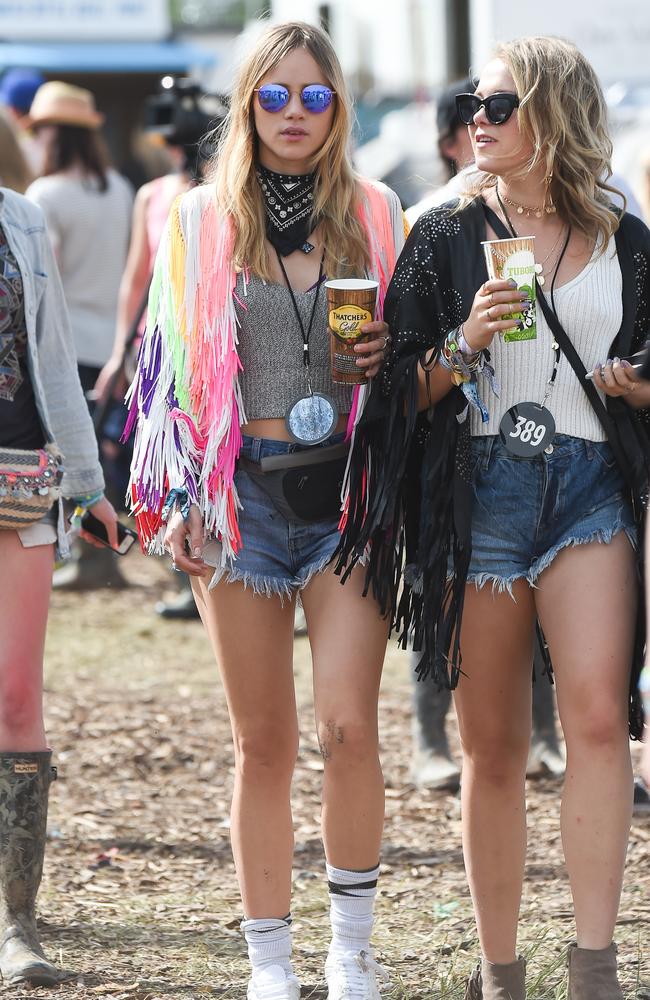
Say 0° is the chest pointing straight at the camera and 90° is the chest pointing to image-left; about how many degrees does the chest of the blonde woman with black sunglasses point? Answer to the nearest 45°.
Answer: approximately 0°
